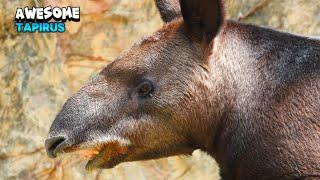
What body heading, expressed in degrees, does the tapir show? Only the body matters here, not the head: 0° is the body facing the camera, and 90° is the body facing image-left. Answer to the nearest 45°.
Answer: approximately 90°
